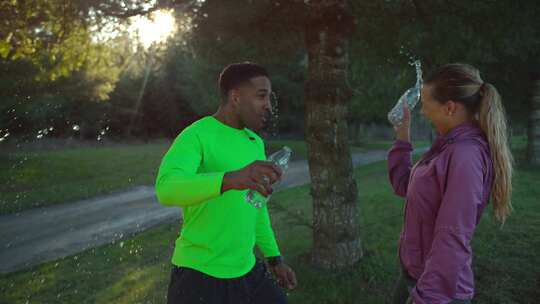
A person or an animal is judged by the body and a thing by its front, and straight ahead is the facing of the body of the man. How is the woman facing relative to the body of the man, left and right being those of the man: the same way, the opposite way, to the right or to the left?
the opposite way

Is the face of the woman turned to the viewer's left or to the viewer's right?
to the viewer's left

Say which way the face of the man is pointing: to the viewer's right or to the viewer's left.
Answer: to the viewer's right

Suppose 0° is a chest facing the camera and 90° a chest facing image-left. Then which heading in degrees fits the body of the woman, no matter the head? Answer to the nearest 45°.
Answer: approximately 90°

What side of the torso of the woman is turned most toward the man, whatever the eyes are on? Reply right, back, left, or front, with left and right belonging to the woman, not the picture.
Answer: front

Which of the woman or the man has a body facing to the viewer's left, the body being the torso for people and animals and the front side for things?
the woman

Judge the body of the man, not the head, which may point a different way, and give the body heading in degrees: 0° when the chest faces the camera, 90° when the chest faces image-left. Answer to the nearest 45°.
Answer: approximately 315°

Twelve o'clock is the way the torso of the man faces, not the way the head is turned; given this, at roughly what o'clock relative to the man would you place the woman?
The woman is roughly at 11 o'clock from the man.

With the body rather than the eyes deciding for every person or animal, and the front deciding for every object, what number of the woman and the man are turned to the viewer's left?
1
